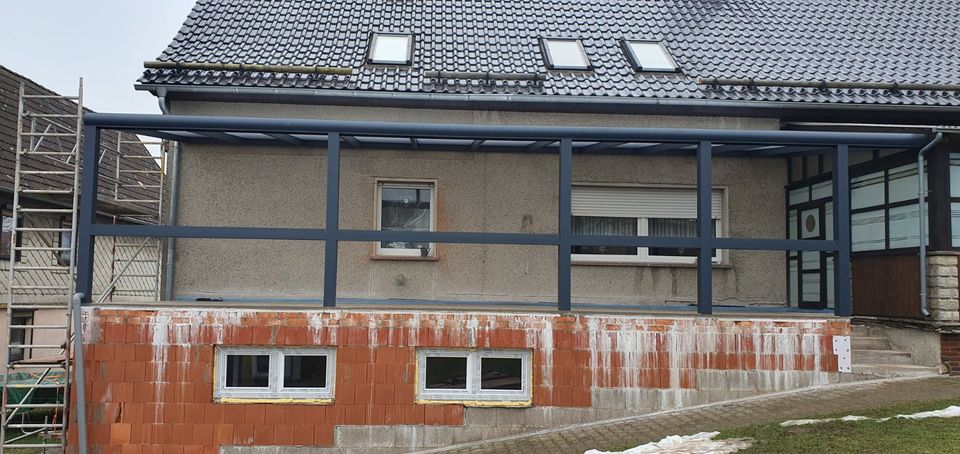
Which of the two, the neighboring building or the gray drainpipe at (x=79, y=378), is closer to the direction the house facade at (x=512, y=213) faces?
the gray drainpipe

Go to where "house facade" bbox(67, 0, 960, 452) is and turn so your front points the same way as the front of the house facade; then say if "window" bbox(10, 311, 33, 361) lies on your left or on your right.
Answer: on your right

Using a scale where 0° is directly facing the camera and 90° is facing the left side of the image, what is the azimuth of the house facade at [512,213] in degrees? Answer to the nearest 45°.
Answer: approximately 0°

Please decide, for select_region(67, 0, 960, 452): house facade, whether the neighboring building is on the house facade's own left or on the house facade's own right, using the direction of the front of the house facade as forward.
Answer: on the house facade's own right

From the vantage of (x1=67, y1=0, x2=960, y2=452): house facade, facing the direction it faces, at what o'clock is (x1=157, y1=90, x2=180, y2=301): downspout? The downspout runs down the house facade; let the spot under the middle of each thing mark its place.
The downspout is roughly at 3 o'clock from the house facade.

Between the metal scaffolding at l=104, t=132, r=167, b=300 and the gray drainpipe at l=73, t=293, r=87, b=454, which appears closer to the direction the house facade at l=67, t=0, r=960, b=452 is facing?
the gray drainpipe

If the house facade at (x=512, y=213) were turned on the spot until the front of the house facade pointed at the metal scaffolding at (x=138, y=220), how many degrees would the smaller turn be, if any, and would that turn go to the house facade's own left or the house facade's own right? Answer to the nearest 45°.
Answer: approximately 135° to the house facade's own right
